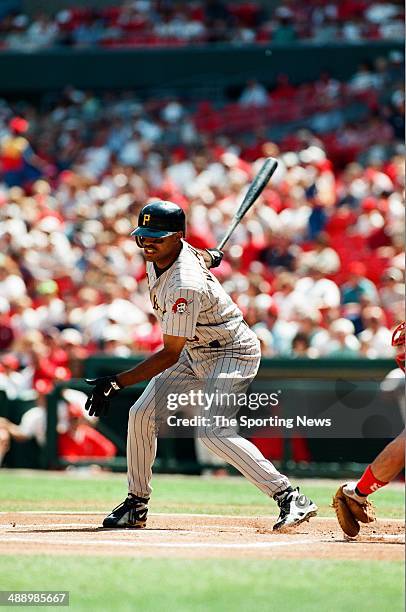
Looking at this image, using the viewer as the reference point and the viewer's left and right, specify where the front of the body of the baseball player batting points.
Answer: facing to the left of the viewer

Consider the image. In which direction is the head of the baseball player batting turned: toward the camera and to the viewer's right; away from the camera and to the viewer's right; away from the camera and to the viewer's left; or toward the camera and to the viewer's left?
toward the camera and to the viewer's left

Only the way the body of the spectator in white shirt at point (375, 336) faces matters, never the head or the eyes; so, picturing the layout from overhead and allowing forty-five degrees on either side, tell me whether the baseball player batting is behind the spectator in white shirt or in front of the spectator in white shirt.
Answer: in front

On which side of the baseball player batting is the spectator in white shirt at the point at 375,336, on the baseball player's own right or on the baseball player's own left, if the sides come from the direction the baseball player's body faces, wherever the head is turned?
on the baseball player's own right
